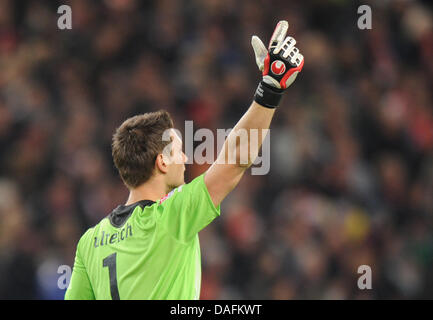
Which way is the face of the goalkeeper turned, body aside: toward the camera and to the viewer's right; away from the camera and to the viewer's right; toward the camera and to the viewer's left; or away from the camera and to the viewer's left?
away from the camera and to the viewer's right

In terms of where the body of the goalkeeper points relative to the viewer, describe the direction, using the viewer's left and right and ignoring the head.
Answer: facing away from the viewer and to the right of the viewer
